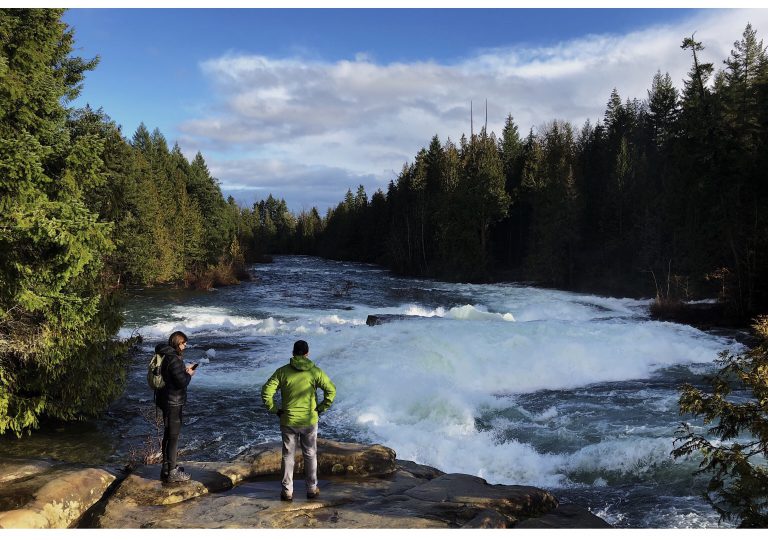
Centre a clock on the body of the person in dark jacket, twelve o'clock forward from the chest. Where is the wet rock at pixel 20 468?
The wet rock is roughly at 7 o'clock from the person in dark jacket.

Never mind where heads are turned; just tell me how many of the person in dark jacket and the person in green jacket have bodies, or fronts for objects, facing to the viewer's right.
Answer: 1

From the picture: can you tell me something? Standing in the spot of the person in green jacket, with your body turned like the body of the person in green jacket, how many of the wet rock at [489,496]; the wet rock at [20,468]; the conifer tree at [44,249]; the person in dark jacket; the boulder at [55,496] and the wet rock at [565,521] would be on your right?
2

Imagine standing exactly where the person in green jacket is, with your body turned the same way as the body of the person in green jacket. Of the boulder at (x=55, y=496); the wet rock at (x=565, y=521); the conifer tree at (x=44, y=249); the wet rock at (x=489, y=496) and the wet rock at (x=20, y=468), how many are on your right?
2

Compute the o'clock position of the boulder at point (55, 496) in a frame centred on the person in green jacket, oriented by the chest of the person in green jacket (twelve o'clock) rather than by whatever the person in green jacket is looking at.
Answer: The boulder is roughly at 9 o'clock from the person in green jacket.

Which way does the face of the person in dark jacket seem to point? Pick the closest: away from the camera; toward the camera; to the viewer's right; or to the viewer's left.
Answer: to the viewer's right

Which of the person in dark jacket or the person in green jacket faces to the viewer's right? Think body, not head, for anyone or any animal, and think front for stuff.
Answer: the person in dark jacket

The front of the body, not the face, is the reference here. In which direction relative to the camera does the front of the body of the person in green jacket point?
away from the camera

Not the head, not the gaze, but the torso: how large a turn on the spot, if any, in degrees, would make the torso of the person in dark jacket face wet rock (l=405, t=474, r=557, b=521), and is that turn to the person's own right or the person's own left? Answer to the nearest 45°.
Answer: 0° — they already face it

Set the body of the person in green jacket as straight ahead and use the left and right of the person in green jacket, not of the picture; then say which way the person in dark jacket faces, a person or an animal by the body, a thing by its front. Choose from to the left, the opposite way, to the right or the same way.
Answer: to the right

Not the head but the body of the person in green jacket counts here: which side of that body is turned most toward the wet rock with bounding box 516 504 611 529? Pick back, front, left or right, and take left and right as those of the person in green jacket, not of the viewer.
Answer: right

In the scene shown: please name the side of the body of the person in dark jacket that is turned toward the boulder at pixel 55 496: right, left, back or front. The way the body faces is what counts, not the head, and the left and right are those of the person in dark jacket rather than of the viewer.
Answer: back

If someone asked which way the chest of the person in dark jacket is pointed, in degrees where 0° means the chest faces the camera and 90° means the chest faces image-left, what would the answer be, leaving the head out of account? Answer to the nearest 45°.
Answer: approximately 270°

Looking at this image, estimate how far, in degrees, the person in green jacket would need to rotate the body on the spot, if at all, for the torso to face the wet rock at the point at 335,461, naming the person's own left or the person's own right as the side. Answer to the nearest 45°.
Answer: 0° — they already face it
